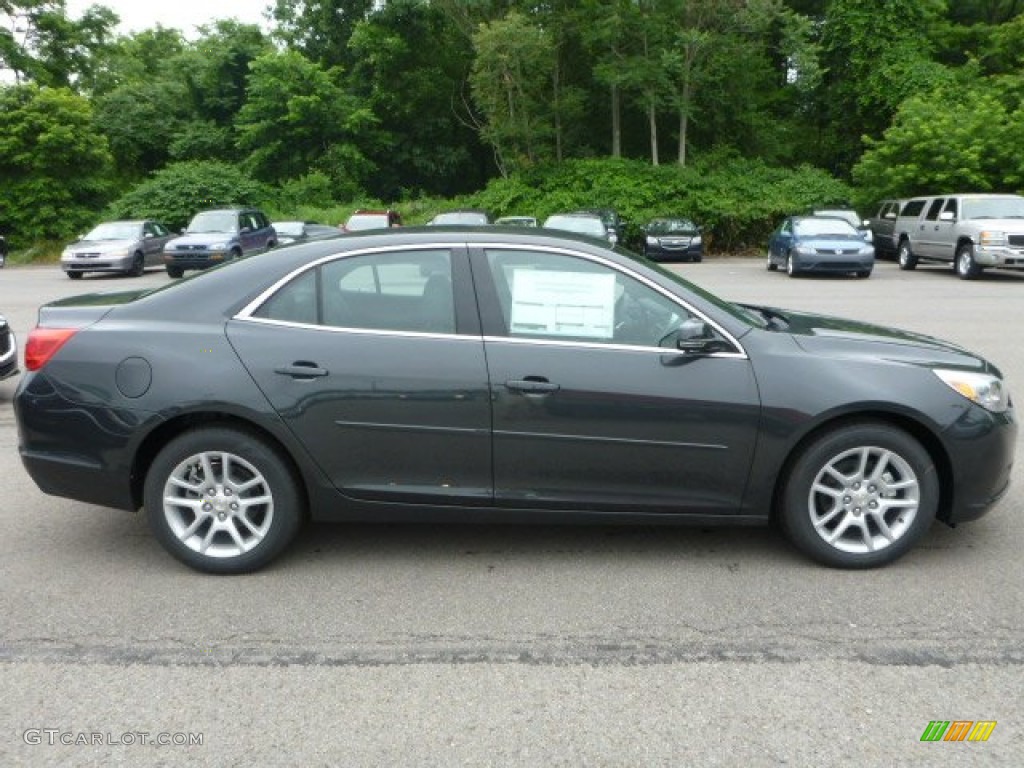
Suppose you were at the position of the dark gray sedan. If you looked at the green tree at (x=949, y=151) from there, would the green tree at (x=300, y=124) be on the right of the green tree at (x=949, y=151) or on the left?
left

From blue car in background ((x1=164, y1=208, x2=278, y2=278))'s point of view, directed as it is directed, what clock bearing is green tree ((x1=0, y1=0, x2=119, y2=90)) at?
The green tree is roughly at 4 o'clock from the blue car in background.

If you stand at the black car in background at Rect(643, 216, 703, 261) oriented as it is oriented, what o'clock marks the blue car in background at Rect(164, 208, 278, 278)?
the blue car in background at Rect(164, 208, 278, 278) is roughly at 2 o'clock from the black car in background at Rect(643, 216, 703, 261).

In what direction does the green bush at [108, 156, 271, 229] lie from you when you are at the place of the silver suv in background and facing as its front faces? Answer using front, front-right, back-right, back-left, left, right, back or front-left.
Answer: back-right

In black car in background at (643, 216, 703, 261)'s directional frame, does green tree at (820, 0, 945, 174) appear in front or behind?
behind

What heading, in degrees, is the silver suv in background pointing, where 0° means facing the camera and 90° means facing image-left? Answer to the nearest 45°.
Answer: approximately 315°

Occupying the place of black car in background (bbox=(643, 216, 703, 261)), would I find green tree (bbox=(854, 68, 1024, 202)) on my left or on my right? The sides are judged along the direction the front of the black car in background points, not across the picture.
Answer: on my left

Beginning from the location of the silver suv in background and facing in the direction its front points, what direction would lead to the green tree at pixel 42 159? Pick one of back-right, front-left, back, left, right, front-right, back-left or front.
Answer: back-right

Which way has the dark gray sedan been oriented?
to the viewer's right

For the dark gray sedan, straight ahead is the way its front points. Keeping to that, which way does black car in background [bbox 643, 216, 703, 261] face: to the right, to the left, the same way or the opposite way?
to the right

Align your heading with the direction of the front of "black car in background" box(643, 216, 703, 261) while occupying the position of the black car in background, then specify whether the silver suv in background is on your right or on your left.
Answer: on your left

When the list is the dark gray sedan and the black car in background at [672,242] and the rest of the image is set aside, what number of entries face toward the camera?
1

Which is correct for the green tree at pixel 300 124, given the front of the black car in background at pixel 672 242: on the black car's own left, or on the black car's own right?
on the black car's own right
